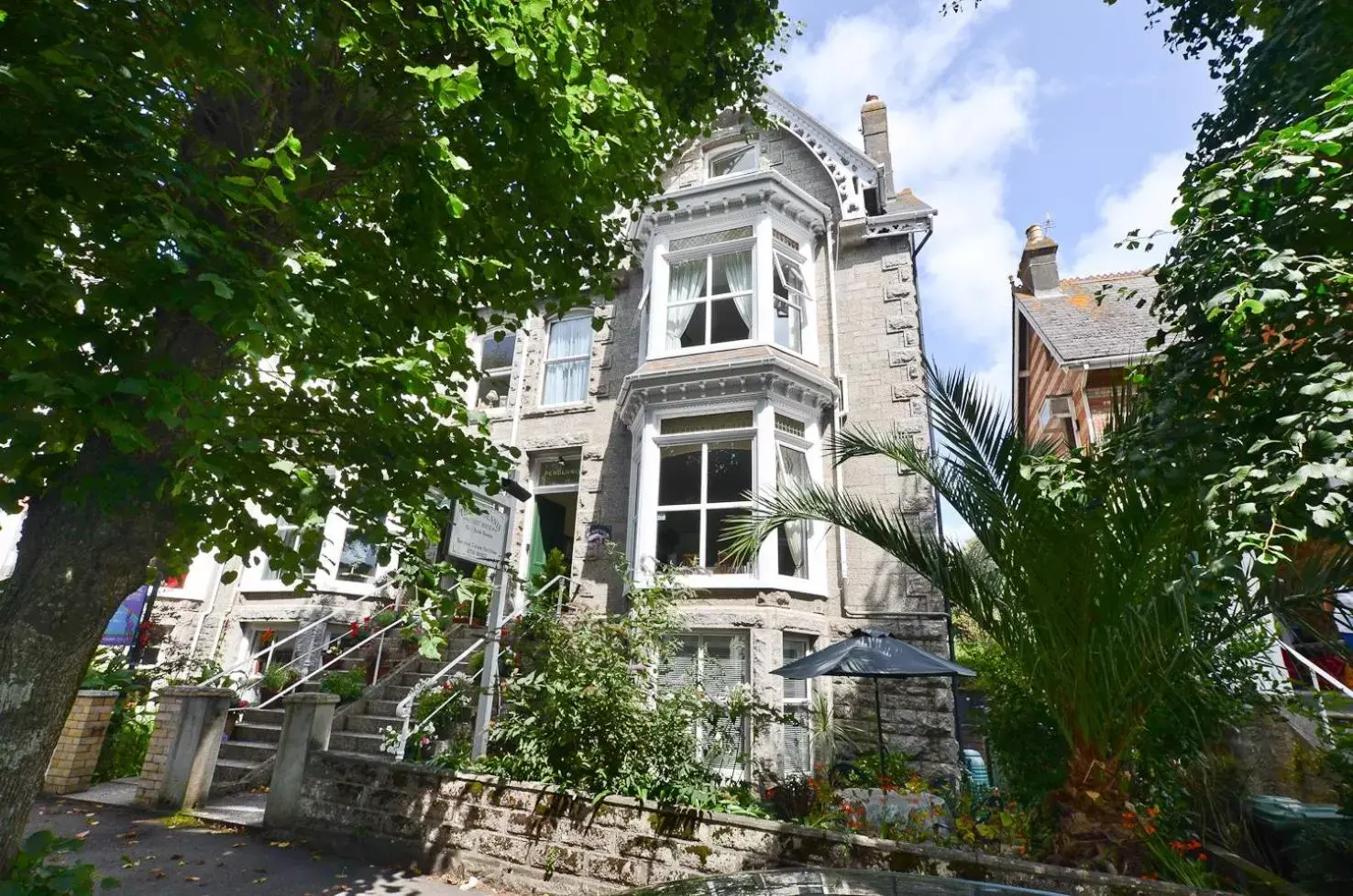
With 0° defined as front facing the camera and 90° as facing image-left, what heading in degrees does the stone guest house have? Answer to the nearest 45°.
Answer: approximately 45°

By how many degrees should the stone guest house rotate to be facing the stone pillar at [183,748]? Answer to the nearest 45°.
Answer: approximately 45° to its right

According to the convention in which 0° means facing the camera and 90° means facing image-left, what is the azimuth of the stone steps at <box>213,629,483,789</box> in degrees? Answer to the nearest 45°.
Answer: approximately 45°

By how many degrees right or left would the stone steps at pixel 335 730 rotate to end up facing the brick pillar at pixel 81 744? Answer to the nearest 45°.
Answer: approximately 45° to its right

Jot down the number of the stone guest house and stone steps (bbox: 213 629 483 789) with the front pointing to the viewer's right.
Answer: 0

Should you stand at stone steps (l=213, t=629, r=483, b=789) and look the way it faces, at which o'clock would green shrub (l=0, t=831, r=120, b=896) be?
The green shrub is roughly at 11 o'clock from the stone steps.

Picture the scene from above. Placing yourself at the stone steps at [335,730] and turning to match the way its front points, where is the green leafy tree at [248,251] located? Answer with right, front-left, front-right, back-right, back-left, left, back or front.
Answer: front-left
